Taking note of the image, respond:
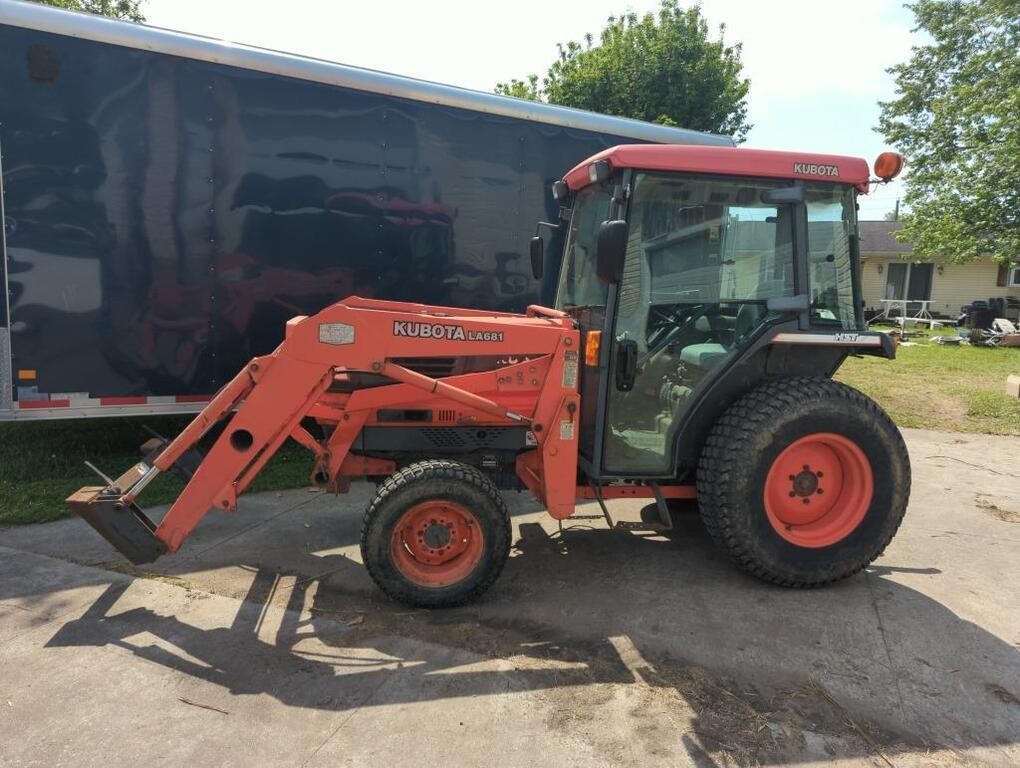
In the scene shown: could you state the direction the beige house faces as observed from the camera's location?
facing the viewer

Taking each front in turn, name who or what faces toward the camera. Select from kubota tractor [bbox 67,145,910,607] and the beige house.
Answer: the beige house

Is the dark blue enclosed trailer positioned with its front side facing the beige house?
no

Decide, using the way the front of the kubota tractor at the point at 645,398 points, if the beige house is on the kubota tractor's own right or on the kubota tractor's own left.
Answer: on the kubota tractor's own right

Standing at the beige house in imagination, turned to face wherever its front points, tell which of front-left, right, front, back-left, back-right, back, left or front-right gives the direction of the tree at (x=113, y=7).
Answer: front-right

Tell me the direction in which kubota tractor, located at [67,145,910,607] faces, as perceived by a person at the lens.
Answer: facing to the left of the viewer

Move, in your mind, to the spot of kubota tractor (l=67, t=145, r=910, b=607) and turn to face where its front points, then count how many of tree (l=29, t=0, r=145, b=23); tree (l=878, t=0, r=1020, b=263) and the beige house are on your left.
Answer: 0

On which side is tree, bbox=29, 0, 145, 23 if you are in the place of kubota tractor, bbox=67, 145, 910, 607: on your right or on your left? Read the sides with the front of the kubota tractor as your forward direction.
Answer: on your right

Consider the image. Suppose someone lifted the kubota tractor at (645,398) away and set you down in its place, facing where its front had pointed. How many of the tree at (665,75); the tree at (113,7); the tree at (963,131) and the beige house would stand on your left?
0

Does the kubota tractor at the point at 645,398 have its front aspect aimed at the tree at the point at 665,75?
no

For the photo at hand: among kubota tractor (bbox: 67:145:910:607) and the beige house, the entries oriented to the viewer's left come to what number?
1

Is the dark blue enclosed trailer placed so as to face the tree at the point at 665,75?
no

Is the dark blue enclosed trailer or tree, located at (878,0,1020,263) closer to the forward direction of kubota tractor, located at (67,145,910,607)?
the dark blue enclosed trailer

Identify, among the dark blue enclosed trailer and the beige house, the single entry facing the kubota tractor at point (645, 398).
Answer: the beige house
